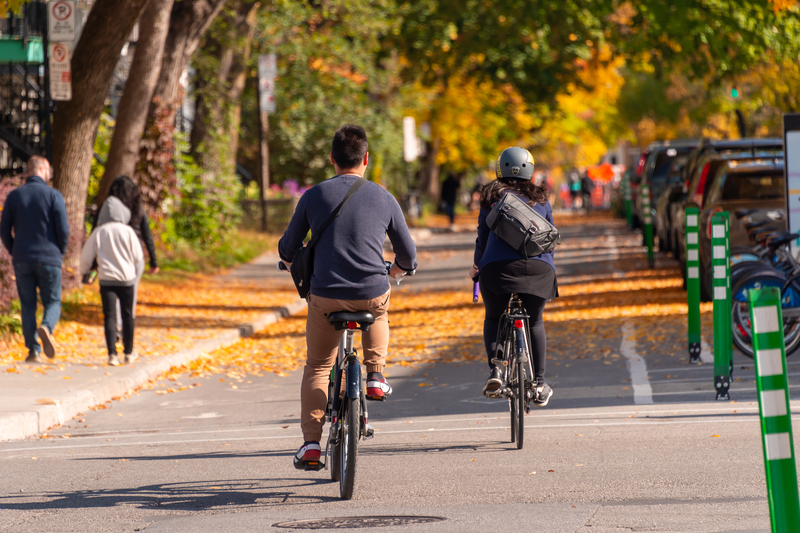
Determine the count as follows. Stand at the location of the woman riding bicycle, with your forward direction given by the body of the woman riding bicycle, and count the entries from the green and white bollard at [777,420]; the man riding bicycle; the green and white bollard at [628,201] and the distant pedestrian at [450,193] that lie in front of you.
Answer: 2

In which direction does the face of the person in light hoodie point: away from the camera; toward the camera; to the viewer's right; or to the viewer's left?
away from the camera

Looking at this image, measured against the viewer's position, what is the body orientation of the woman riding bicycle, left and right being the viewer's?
facing away from the viewer

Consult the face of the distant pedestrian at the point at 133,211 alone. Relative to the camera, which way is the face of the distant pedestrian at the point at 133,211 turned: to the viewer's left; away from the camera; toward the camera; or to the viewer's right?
away from the camera

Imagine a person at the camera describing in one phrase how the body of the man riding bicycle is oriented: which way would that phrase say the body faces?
away from the camera

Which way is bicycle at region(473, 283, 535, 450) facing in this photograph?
away from the camera

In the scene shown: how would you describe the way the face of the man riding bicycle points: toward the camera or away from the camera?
away from the camera

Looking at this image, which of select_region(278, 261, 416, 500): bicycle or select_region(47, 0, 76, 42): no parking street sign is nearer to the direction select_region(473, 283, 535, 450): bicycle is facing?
the no parking street sign
